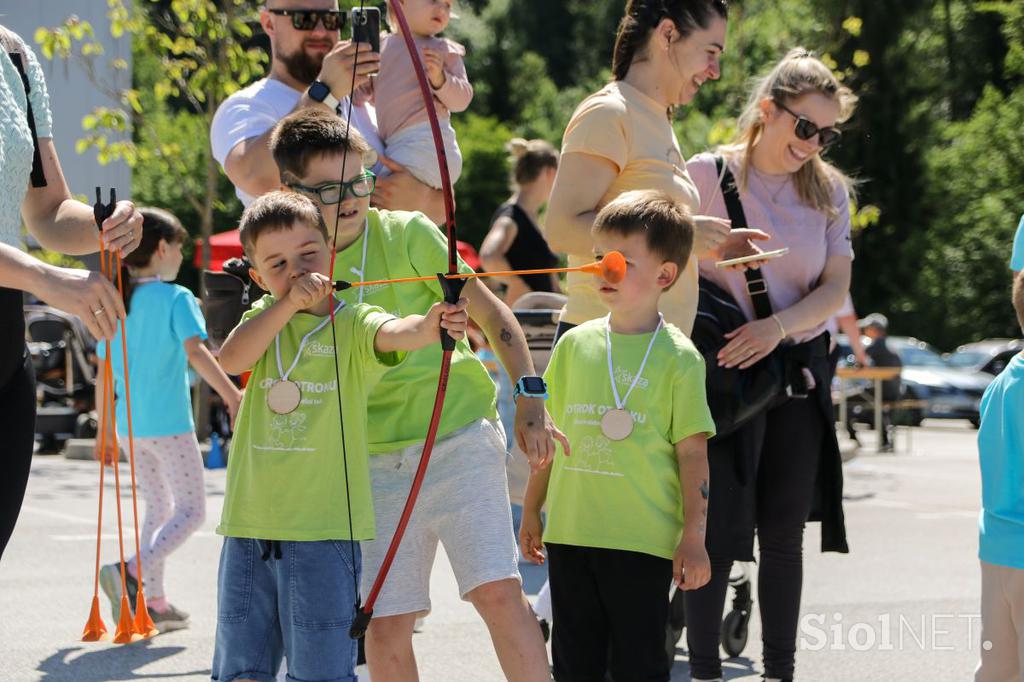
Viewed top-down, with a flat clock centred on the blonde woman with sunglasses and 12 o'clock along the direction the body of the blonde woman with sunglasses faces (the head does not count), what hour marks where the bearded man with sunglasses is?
The bearded man with sunglasses is roughly at 2 o'clock from the blonde woman with sunglasses.

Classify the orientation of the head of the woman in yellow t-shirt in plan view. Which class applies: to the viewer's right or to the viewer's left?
to the viewer's right

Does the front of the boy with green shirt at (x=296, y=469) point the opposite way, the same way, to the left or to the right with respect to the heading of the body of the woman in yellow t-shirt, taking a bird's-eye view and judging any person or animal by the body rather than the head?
to the right

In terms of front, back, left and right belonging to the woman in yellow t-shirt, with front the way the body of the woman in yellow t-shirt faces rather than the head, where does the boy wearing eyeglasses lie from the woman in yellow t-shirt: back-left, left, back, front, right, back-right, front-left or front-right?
back-right

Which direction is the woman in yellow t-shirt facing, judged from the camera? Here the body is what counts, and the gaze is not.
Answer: to the viewer's right

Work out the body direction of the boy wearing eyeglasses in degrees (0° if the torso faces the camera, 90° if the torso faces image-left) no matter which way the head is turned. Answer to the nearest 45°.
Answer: approximately 0°

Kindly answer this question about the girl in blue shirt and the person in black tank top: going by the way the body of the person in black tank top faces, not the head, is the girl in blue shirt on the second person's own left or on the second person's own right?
on the second person's own right

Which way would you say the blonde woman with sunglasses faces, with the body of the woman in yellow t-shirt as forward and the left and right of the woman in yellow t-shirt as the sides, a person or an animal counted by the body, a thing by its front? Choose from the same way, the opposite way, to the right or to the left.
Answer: to the right

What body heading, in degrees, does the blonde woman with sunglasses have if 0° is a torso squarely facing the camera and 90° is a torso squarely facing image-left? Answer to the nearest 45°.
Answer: approximately 0°
